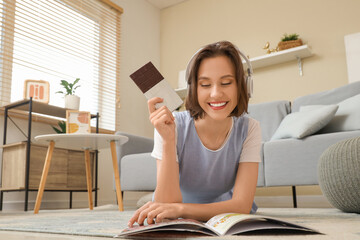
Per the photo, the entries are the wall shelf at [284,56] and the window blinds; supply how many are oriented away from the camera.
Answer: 0

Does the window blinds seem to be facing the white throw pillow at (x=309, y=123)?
yes

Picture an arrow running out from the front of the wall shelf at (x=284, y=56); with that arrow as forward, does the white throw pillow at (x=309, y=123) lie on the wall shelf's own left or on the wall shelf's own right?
on the wall shelf's own left

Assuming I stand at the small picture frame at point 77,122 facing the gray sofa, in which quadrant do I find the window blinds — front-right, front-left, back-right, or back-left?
back-left

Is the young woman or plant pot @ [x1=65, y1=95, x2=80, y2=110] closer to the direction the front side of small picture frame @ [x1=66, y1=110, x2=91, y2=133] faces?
the young woman

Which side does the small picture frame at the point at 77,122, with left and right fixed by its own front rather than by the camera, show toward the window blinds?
back

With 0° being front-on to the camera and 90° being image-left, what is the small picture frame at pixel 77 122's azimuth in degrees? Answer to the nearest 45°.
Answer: approximately 0°

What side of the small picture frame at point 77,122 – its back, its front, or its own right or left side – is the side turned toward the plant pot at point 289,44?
left

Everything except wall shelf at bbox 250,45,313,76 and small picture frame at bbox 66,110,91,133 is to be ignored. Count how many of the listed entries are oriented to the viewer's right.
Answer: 0

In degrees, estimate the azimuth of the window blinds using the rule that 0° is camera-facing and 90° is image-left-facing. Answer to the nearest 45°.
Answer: approximately 315°

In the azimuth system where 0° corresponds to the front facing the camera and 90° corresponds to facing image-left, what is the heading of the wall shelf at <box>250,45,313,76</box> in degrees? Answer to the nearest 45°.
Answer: approximately 45°

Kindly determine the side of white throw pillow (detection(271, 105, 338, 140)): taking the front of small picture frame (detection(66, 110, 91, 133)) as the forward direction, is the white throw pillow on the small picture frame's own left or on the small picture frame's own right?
on the small picture frame's own left

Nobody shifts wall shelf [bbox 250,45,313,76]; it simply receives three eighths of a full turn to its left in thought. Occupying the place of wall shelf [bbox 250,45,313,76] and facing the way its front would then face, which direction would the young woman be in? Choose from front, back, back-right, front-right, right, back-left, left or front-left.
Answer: right

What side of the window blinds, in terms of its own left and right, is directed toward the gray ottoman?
front
